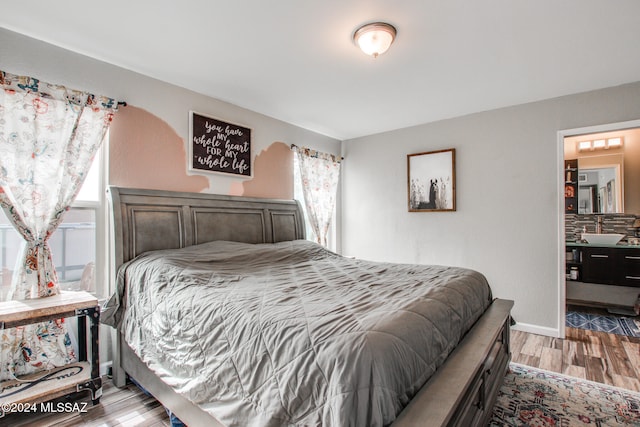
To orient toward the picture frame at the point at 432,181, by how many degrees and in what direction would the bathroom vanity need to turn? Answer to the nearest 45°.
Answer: approximately 45° to its right

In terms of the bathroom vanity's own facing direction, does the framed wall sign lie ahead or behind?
ahead

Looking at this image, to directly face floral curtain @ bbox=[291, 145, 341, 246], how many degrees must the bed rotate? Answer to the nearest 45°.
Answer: approximately 135° to its left

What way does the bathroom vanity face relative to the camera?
toward the camera

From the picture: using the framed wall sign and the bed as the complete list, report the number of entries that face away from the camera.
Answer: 0

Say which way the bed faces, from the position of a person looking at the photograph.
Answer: facing the viewer and to the right of the viewer

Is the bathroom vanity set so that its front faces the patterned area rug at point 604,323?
yes

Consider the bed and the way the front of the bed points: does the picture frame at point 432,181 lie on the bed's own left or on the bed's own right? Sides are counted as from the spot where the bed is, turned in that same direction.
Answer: on the bed's own left

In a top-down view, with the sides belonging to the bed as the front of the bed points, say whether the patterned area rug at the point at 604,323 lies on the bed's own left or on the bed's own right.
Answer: on the bed's own left

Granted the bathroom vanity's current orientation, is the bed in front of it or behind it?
in front

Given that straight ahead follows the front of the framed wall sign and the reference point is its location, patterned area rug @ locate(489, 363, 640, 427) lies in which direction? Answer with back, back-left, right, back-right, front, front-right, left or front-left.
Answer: front
